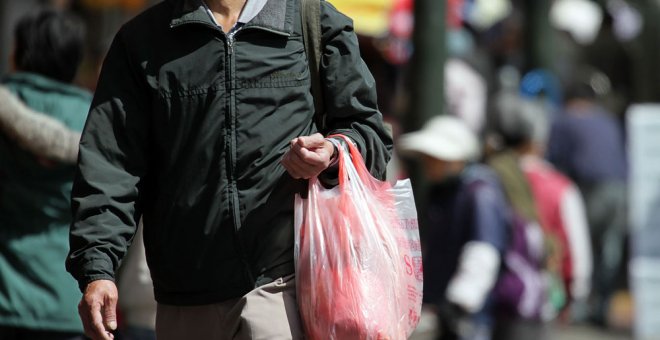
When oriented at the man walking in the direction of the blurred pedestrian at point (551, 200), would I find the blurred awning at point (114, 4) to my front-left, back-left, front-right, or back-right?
front-left

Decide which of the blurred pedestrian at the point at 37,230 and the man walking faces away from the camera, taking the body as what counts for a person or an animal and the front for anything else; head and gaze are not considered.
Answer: the blurred pedestrian

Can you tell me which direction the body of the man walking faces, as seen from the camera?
toward the camera

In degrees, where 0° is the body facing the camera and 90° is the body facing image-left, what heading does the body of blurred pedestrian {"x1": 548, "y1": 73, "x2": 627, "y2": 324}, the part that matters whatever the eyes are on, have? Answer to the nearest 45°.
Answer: approximately 180°

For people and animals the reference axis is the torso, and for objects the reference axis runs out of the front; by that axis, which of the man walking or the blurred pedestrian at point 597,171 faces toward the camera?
the man walking

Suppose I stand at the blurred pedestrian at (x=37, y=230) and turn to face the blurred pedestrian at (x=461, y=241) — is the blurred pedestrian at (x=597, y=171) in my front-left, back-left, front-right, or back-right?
front-left

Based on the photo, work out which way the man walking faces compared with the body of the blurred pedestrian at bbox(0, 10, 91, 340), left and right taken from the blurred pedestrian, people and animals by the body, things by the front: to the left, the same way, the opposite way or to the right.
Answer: the opposite way

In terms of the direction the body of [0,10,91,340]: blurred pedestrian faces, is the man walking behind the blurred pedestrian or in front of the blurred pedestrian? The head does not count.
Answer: behind

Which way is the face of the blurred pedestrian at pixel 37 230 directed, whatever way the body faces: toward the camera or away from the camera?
away from the camera

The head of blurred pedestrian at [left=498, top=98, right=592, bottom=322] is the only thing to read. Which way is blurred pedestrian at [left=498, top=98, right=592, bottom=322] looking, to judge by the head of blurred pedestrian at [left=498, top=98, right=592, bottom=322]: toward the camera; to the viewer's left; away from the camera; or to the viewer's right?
away from the camera

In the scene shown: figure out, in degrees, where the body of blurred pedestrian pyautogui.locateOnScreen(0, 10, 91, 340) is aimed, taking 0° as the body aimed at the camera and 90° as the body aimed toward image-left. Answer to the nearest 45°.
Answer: approximately 180°
